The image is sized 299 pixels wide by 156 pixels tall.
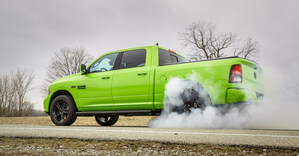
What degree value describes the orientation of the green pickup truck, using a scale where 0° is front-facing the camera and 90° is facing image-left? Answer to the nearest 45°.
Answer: approximately 135°
